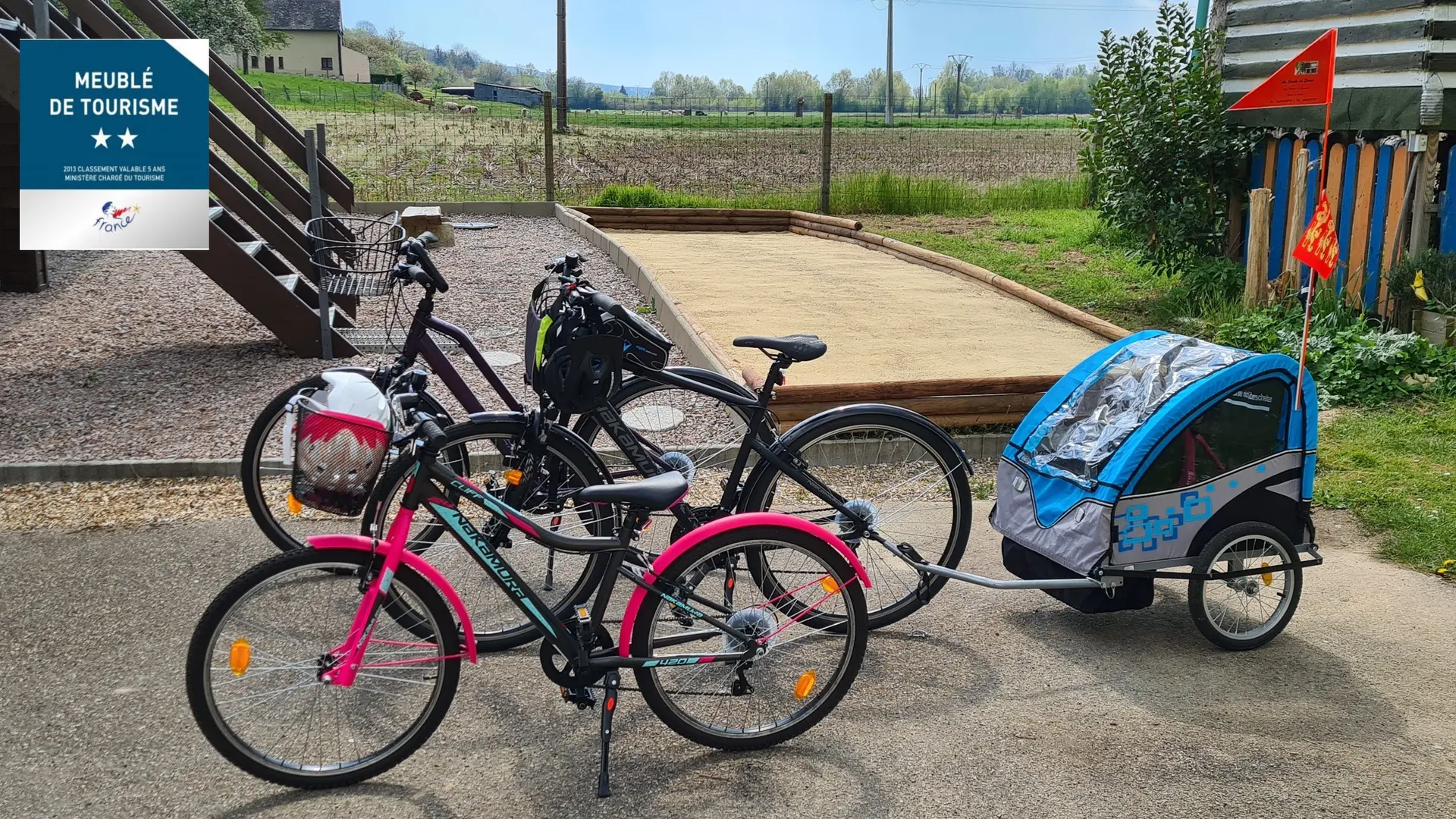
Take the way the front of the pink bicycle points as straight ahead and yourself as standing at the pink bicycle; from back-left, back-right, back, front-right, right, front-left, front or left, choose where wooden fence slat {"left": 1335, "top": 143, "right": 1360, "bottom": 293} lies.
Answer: back-right

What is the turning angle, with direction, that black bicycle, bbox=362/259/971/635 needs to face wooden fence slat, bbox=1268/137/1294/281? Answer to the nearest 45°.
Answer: approximately 135° to its right

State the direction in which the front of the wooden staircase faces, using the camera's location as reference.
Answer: facing to the right of the viewer

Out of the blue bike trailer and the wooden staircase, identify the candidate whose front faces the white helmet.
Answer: the blue bike trailer

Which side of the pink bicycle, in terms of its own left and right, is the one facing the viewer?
left

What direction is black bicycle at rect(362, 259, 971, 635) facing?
to the viewer's left

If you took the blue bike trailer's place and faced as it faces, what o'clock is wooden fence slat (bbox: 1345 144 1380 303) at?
The wooden fence slat is roughly at 5 o'clock from the blue bike trailer.

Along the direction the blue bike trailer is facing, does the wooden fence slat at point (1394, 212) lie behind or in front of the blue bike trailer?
behind
